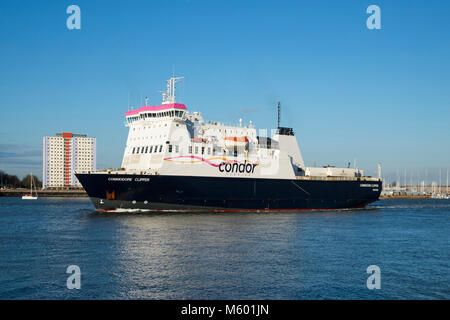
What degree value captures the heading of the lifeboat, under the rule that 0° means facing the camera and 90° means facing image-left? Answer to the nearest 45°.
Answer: approximately 90°
